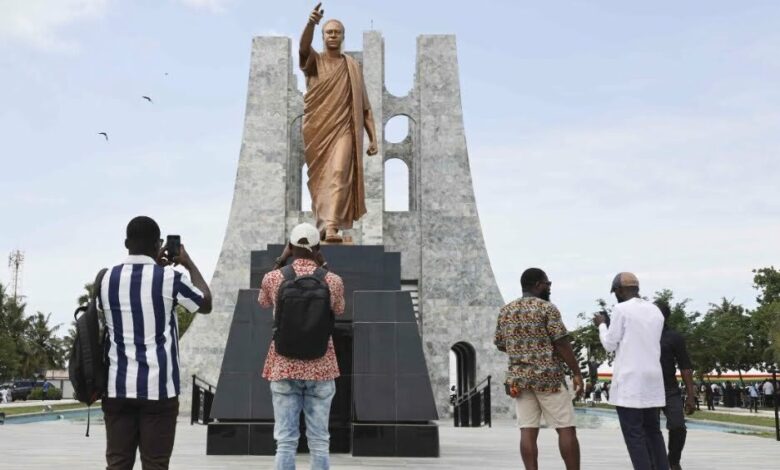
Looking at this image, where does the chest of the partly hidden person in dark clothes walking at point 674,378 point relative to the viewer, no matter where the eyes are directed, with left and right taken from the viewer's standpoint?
facing away from the viewer

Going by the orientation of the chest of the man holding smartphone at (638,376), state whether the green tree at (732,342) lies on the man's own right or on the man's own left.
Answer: on the man's own right

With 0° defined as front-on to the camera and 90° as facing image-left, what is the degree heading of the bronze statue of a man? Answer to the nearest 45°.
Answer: approximately 0°

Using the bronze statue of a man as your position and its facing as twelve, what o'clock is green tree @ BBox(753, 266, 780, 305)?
The green tree is roughly at 7 o'clock from the bronze statue of a man.

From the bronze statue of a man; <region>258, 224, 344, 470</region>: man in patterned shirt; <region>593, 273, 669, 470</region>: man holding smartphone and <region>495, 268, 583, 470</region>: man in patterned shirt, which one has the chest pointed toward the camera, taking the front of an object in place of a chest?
the bronze statue of a man

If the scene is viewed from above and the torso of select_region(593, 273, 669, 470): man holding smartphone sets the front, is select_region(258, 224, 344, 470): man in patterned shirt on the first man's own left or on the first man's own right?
on the first man's own left

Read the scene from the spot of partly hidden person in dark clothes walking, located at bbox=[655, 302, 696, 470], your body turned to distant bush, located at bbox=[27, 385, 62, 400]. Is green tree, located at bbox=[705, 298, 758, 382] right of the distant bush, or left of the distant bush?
right

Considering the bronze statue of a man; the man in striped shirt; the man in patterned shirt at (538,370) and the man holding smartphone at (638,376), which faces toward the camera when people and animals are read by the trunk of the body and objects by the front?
the bronze statue of a man

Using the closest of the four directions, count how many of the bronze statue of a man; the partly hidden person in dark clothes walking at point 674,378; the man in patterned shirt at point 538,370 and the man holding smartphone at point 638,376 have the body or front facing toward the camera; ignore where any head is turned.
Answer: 1

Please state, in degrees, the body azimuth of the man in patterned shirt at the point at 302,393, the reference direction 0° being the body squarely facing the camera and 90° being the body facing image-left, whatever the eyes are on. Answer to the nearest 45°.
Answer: approximately 180°

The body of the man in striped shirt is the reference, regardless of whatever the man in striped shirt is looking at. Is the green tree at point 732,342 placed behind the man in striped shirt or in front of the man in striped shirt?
in front

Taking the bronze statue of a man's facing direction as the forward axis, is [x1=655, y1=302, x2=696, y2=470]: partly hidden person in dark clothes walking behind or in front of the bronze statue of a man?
in front

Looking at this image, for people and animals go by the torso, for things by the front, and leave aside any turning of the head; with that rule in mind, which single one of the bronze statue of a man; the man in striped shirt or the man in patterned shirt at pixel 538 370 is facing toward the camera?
the bronze statue of a man

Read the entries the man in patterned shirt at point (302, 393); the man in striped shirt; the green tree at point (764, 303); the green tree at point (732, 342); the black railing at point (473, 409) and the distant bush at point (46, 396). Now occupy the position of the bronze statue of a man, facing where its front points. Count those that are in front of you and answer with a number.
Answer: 2

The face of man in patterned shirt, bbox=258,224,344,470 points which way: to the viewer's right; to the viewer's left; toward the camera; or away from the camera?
away from the camera
